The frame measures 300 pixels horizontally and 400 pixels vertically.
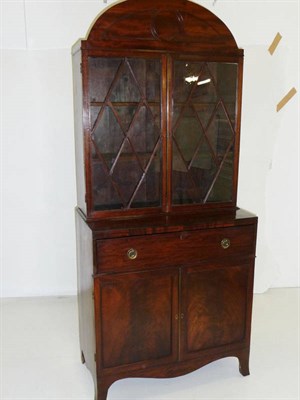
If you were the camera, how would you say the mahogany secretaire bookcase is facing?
facing the viewer
